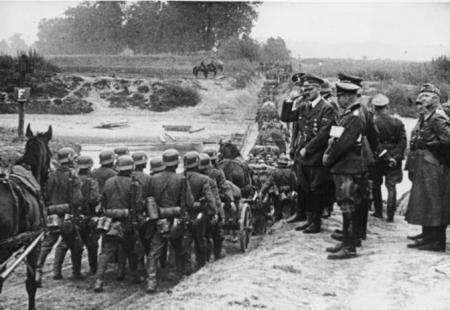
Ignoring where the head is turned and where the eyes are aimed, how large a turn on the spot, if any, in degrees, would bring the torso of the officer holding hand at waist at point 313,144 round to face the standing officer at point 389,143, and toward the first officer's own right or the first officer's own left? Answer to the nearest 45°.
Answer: approximately 180°

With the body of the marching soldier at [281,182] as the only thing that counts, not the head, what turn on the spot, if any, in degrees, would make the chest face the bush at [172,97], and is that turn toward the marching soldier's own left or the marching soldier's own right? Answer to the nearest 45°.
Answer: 0° — they already face it

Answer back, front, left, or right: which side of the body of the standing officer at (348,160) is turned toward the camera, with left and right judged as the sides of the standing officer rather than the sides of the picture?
left

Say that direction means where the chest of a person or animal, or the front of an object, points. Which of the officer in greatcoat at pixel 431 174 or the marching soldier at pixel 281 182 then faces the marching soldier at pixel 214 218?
the officer in greatcoat

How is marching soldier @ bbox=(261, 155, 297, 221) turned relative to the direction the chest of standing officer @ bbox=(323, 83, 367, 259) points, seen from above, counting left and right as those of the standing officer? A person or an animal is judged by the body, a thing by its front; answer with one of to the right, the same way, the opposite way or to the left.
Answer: to the right

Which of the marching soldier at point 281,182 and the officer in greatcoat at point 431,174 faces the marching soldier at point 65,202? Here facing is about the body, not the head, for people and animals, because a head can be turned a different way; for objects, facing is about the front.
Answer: the officer in greatcoat

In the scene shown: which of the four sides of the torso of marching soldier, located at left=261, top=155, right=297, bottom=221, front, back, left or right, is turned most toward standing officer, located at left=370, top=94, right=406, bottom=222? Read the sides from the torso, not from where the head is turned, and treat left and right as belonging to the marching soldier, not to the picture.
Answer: right

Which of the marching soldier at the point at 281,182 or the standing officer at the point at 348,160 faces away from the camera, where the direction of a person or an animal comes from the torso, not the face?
the marching soldier

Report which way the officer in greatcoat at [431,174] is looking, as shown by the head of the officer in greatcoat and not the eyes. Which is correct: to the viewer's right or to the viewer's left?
to the viewer's left

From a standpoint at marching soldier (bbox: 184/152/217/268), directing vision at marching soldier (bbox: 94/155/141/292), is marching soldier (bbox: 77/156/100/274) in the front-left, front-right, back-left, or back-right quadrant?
front-right

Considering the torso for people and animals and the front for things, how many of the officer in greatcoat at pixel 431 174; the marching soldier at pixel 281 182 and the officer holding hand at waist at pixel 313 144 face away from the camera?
1

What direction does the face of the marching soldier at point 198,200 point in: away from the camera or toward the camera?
away from the camera

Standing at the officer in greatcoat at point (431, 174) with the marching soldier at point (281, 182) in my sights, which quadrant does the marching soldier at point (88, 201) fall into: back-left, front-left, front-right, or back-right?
front-left

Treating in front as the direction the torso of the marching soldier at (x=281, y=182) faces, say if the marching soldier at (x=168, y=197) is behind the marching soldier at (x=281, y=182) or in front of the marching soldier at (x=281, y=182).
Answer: behind

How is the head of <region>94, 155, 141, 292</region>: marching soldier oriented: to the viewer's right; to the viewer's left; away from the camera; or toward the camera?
away from the camera

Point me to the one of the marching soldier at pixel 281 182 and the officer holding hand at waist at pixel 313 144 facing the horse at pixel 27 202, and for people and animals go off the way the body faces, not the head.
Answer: the officer holding hand at waist

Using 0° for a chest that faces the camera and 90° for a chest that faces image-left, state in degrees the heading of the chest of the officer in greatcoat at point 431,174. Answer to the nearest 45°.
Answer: approximately 90°

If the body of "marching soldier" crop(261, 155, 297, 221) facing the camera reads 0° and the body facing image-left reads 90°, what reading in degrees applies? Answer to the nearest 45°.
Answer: approximately 180°
